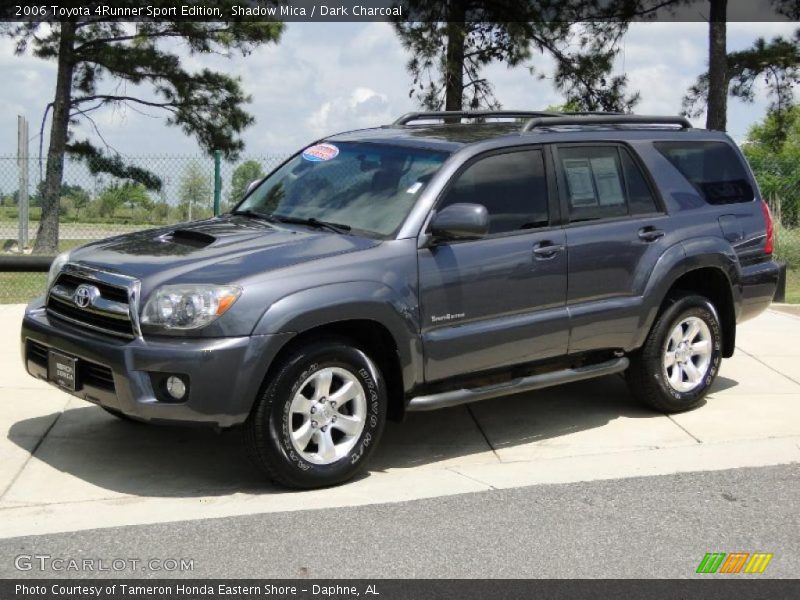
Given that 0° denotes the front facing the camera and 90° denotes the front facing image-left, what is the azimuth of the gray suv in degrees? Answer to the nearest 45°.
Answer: approximately 45°

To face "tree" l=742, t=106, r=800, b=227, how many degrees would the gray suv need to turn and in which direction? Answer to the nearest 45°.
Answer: approximately 180°

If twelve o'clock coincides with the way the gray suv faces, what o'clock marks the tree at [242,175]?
The tree is roughly at 4 o'clock from the gray suv.

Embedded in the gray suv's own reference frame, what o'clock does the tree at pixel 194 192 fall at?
The tree is roughly at 4 o'clock from the gray suv.

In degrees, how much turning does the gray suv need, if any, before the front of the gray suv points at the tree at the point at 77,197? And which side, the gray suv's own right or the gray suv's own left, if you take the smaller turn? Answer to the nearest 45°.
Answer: approximately 90° to the gray suv's own right

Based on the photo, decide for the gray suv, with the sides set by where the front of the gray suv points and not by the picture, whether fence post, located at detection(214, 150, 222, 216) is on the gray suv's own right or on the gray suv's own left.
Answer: on the gray suv's own right

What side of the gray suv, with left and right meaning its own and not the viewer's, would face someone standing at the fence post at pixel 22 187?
right
